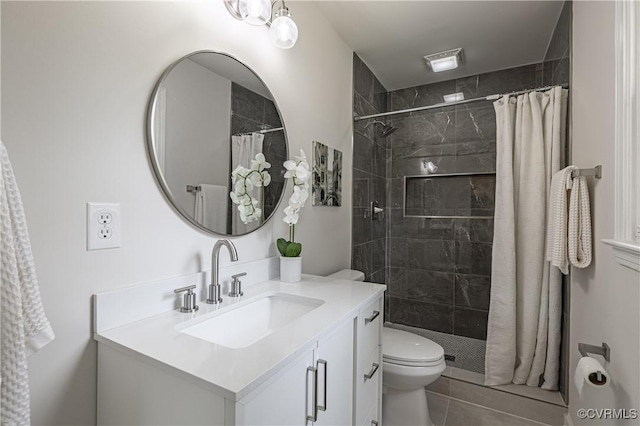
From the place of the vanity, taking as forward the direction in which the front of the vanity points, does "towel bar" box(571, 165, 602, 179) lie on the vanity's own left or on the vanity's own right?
on the vanity's own left

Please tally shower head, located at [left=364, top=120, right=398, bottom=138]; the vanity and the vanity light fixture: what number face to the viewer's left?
0

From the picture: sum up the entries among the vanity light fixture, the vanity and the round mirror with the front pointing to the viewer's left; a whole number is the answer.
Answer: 0

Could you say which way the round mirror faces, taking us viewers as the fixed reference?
facing the viewer and to the right of the viewer

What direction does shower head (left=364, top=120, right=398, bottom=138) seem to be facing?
to the viewer's right

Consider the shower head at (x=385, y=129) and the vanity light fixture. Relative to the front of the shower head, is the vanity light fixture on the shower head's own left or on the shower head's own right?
on the shower head's own right

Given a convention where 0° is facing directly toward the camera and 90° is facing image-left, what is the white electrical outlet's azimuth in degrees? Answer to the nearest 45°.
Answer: approximately 315°

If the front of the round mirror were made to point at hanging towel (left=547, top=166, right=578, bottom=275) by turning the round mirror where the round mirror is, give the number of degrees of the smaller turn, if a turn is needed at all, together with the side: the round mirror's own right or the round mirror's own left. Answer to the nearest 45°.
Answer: approximately 45° to the round mirror's own left

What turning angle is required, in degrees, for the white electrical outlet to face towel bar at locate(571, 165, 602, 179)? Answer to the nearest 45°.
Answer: approximately 45° to its left
